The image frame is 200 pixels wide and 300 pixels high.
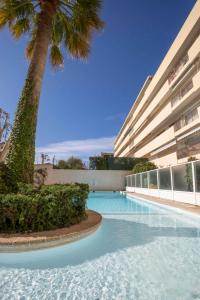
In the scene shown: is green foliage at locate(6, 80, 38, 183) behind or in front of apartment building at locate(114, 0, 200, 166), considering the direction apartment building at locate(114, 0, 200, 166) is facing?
in front

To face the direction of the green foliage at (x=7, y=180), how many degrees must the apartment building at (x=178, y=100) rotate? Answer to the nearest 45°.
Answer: approximately 45° to its left

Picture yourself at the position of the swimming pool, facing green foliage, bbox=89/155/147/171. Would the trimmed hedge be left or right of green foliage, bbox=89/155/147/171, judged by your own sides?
left

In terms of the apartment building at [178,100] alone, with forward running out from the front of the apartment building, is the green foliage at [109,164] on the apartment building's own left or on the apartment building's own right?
on the apartment building's own right

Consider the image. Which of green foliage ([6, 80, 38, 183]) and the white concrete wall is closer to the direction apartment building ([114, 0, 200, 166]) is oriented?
the green foliage

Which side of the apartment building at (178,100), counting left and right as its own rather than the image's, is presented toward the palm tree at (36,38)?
front

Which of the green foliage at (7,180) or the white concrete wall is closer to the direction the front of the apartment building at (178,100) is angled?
the green foliage

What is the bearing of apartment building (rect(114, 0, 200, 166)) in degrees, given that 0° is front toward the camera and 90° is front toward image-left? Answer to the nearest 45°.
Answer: approximately 45°
